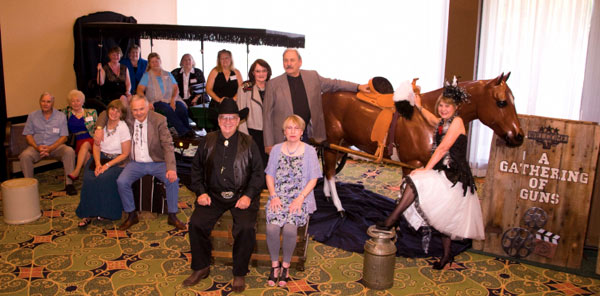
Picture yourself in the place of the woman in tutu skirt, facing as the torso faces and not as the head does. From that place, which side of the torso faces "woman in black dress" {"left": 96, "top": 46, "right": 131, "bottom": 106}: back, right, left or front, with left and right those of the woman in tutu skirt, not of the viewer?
right

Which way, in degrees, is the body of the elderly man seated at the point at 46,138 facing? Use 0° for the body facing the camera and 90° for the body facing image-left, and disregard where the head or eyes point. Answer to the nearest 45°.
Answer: approximately 0°

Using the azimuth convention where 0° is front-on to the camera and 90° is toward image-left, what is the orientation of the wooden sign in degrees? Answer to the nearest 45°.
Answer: approximately 0°

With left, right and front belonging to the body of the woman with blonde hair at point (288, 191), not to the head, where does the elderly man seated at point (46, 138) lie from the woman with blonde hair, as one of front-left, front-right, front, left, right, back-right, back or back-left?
back-right

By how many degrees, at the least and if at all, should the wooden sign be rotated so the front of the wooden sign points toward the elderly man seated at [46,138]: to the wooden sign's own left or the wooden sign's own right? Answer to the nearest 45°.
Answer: approximately 90° to the wooden sign's own right

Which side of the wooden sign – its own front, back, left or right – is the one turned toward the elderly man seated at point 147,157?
right

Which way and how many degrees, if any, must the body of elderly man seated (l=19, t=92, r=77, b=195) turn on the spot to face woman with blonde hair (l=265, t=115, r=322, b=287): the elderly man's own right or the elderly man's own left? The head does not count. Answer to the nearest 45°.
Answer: approximately 45° to the elderly man's own left

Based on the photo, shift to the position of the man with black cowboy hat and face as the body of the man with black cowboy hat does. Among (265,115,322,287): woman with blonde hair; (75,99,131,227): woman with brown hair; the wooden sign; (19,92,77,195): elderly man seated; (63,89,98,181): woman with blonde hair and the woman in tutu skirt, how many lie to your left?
3
